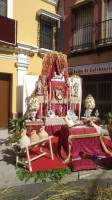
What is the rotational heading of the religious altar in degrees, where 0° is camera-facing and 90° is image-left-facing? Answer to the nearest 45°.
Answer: approximately 0°
